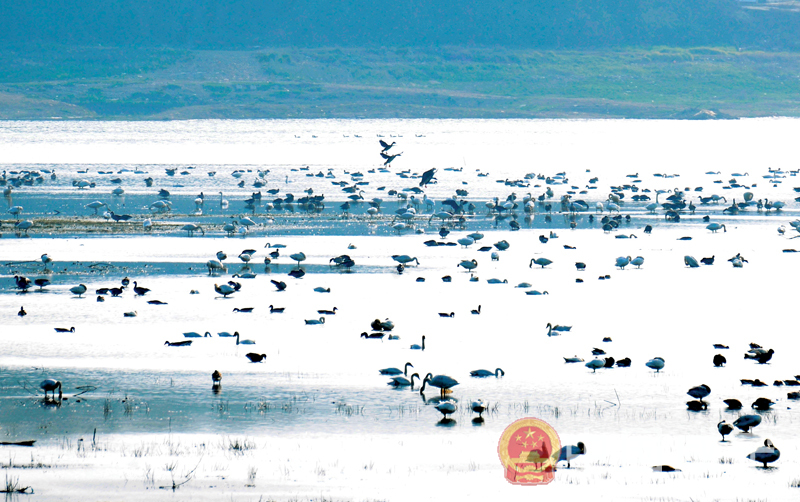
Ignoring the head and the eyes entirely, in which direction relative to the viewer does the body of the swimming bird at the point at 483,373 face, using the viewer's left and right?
facing to the right of the viewer

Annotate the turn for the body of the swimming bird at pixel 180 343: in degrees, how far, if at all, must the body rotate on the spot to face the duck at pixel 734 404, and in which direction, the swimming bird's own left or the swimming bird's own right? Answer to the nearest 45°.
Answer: approximately 135° to the swimming bird's own left

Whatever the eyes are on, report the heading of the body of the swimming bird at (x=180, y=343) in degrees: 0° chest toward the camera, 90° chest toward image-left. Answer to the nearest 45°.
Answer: approximately 90°

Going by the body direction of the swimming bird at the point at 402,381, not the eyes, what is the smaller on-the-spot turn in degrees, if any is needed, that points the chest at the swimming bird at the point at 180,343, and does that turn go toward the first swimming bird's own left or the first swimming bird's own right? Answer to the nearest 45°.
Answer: approximately 135° to the first swimming bird's own left

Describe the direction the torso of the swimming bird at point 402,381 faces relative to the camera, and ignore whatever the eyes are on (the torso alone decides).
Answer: to the viewer's right

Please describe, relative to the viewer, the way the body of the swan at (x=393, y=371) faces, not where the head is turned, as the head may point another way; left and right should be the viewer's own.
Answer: facing to the right of the viewer

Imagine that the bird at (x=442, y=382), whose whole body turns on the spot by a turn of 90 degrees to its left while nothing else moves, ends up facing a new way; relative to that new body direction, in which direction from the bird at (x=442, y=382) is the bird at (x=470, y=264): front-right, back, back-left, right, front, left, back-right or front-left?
back

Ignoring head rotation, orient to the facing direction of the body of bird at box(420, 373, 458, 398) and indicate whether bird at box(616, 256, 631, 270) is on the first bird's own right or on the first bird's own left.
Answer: on the first bird's own right

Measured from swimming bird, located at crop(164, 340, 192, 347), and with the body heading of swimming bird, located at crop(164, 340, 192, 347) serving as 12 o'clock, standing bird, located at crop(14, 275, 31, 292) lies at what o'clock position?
standing bird, located at crop(14, 275, 31, 292) is roughly at 2 o'clock from swimming bird, located at crop(164, 340, 192, 347).

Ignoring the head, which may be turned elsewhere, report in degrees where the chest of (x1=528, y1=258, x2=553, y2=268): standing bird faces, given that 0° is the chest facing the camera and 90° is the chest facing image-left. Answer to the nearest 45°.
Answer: approximately 90°

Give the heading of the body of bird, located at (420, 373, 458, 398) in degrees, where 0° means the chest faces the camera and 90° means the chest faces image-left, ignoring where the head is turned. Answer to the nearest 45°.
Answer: approximately 90°

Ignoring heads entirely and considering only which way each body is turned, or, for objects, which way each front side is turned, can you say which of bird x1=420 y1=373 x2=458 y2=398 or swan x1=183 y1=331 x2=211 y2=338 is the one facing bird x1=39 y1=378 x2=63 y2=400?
bird x1=420 y1=373 x2=458 y2=398
